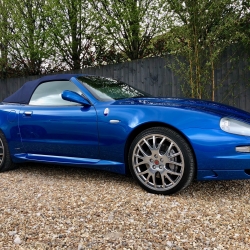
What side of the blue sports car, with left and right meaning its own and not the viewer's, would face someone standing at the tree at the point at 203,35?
left

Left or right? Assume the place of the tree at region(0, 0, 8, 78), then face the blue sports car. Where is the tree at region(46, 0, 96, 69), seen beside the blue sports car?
left

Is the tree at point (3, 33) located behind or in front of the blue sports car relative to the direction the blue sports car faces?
behind

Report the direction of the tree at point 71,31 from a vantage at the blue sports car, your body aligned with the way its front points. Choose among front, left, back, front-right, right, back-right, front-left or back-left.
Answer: back-left

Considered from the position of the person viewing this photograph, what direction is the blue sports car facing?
facing the viewer and to the right of the viewer

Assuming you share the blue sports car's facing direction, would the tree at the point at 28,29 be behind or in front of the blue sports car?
behind

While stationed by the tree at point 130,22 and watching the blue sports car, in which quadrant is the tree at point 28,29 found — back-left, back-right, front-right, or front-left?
back-right

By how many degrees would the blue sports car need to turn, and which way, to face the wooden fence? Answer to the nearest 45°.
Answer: approximately 135° to its left

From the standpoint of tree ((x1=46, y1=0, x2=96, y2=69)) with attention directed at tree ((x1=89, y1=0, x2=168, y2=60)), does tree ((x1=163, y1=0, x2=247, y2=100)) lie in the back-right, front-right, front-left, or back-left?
front-right

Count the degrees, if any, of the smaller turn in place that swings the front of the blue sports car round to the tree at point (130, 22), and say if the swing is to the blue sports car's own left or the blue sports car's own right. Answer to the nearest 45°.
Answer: approximately 135° to the blue sports car's own left

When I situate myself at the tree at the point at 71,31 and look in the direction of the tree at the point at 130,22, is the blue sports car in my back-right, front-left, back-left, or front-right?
front-right
